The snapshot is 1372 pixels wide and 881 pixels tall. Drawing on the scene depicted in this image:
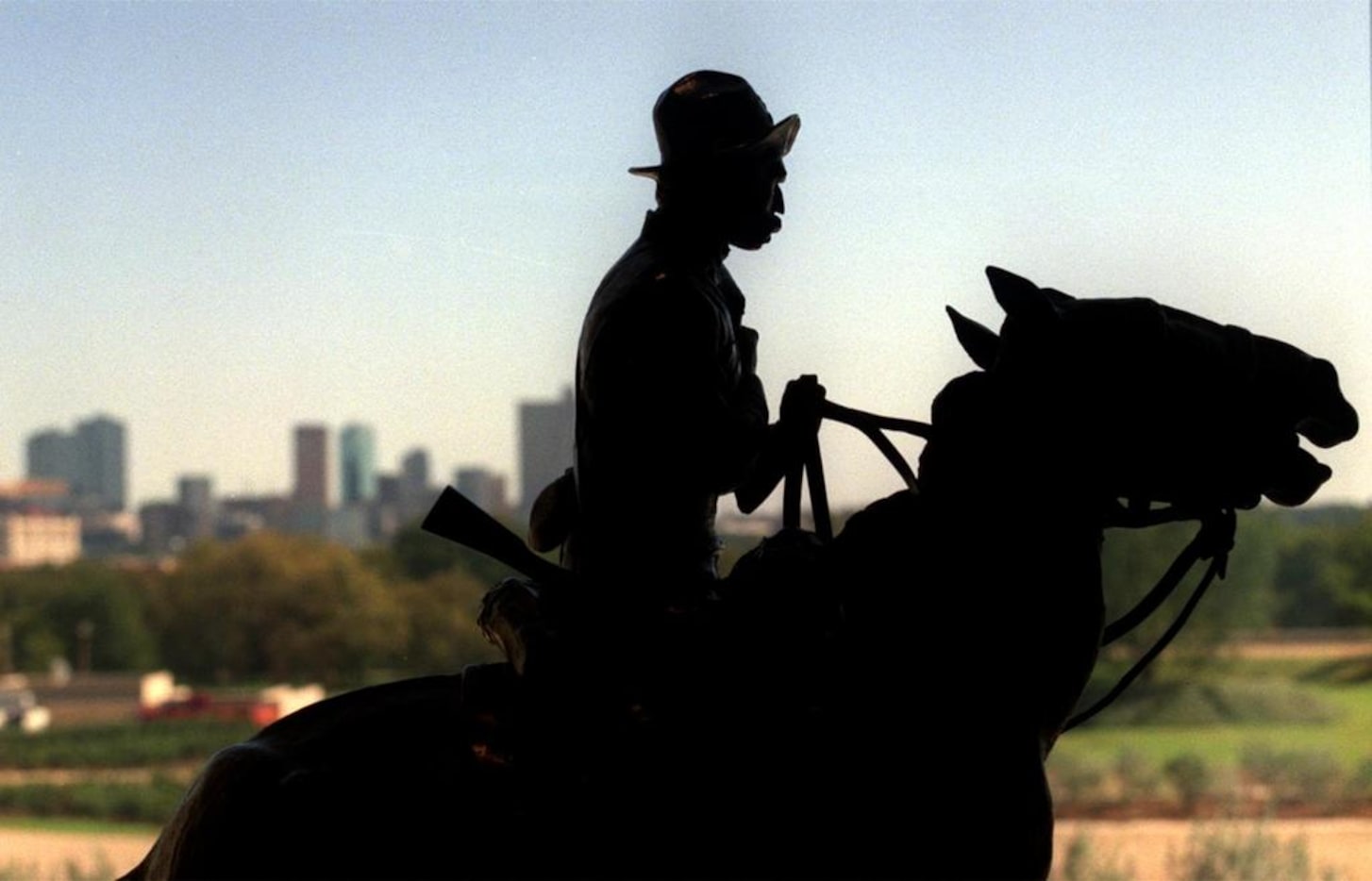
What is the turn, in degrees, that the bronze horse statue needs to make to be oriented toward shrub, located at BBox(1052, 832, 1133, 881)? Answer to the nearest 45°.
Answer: approximately 90° to its left

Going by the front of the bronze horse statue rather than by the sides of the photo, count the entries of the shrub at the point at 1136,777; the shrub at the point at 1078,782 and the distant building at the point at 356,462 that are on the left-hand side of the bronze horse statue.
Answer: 3

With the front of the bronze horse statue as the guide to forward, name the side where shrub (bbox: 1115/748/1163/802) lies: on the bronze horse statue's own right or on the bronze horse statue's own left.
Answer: on the bronze horse statue's own left

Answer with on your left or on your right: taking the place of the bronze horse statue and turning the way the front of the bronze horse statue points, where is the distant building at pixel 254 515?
on your left

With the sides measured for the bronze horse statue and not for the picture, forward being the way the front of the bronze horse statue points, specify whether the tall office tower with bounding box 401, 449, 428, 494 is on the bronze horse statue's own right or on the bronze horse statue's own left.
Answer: on the bronze horse statue's own left

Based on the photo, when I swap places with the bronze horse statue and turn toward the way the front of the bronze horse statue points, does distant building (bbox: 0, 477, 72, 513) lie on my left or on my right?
on my left

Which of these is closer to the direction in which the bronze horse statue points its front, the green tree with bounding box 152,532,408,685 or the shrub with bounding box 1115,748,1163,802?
the shrub

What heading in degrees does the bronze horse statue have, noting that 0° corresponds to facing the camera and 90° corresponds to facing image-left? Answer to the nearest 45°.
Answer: approximately 270°

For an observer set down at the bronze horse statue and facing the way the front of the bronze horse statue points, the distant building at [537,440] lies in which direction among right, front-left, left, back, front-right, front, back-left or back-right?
left

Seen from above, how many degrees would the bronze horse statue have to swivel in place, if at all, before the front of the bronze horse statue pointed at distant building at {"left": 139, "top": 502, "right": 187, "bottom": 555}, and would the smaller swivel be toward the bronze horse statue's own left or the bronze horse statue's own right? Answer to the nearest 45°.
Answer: approximately 90° to the bronze horse statue's own left

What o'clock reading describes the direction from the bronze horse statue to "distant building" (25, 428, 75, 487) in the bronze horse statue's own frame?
The distant building is roughly at 8 o'clock from the bronze horse statue.

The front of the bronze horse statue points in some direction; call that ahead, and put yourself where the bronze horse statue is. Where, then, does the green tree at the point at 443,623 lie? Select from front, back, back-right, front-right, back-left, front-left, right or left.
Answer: left
